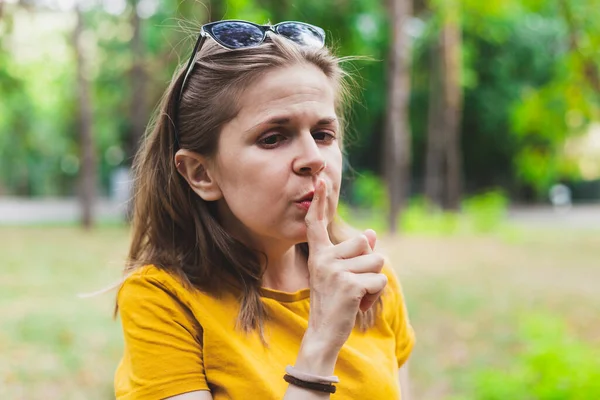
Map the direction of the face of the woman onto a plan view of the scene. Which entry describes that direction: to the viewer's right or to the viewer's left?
to the viewer's right

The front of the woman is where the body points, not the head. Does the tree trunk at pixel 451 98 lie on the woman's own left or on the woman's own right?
on the woman's own left

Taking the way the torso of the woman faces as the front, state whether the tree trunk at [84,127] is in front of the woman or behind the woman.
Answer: behind

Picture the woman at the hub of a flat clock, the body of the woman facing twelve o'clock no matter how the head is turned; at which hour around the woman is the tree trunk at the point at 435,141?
The tree trunk is roughly at 8 o'clock from the woman.

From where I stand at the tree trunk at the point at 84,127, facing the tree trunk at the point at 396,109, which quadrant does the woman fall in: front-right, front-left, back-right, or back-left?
front-right

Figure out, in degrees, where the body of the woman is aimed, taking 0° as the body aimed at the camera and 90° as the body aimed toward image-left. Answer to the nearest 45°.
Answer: approximately 315°

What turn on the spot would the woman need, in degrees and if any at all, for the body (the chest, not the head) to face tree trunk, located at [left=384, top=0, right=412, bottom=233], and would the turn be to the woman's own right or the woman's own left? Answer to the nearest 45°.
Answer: approximately 135° to the woman's own left
